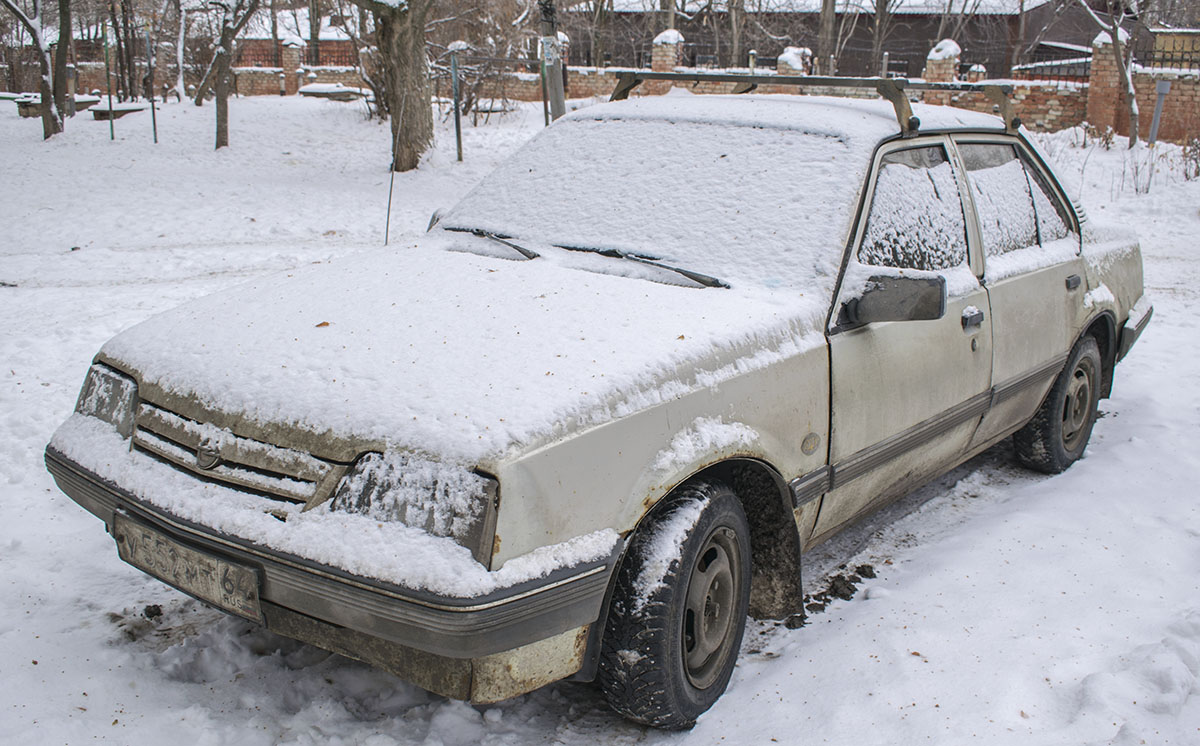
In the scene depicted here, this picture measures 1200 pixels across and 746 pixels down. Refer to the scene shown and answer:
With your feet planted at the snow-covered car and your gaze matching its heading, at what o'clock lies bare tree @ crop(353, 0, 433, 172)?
The bare tree is roughly at 4 o'clock from the snow-covered car.

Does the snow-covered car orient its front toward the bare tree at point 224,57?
no

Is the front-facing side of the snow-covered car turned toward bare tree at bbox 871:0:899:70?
no

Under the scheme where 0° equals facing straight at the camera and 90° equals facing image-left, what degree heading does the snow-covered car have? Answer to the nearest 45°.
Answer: approximately 45°

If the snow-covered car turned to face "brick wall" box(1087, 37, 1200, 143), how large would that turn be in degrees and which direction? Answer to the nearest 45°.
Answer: approximately 180°

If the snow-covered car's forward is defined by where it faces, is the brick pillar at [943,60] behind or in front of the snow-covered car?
behind

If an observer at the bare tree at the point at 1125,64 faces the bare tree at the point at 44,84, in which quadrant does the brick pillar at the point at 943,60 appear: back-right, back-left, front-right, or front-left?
front-right

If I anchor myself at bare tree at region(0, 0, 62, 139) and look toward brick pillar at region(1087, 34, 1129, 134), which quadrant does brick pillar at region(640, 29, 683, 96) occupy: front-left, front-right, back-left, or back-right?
front-left

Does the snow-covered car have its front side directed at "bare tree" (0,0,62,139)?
no

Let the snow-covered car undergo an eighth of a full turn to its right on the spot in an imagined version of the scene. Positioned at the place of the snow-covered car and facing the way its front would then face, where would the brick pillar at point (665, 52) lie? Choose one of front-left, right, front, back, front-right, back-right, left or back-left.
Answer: right

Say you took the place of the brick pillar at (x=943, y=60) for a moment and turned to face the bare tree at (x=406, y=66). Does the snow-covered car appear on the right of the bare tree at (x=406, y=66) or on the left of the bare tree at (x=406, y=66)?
left

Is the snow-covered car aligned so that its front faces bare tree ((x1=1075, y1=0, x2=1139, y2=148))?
no
